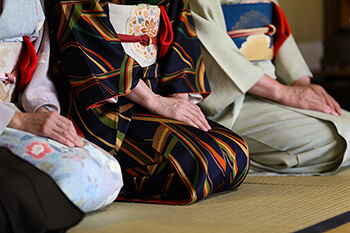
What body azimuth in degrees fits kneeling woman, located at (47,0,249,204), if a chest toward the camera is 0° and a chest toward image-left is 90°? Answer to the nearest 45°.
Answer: approximately 315°
